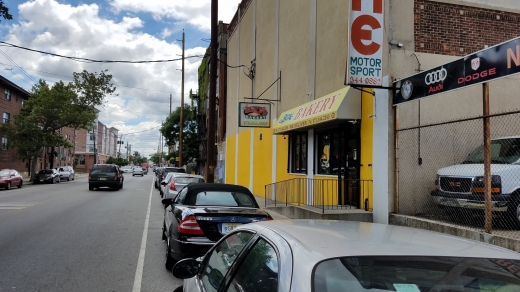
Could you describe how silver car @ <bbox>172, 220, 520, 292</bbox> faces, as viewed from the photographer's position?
facing away from the viewer and to the left of the viewer

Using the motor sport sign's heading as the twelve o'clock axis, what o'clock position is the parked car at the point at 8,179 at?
The parked car is roughly at 4 o'clock from the motor sport sign.

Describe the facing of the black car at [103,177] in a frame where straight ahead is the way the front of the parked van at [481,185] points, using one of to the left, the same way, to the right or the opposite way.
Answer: to the right

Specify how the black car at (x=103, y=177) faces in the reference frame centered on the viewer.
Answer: facing away from the viewer

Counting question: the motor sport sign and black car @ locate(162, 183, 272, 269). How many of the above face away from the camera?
1

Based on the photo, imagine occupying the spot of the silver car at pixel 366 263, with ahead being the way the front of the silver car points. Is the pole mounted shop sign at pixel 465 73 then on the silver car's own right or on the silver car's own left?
on the silver car's own right

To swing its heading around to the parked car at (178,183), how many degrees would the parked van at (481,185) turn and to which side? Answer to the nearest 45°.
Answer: approximately 45° to its right

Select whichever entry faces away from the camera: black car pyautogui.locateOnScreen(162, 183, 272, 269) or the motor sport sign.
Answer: the black car

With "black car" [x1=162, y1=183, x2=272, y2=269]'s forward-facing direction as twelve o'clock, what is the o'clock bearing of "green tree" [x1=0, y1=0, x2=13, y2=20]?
The green tree is roughly at 10 o'clock from the black car.

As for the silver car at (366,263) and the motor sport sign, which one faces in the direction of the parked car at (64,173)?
the silver car

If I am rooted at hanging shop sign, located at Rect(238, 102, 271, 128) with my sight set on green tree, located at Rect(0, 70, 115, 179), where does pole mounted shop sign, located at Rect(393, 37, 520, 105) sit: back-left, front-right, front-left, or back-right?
back-left

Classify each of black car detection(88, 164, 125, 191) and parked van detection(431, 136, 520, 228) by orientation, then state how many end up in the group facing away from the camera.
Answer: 1

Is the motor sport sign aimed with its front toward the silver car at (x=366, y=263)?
yes

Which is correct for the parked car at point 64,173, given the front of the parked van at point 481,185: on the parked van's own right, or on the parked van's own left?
on the parked van's own right

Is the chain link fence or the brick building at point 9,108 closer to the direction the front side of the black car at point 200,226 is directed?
the brick building
